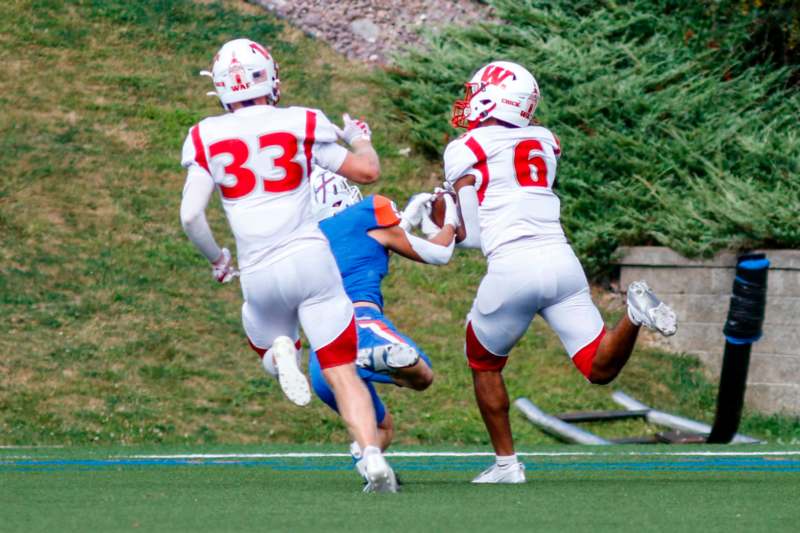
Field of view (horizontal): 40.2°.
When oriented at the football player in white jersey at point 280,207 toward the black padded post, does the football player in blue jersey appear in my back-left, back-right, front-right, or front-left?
front-left

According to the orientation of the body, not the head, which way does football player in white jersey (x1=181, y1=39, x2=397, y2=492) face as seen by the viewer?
away from the camera

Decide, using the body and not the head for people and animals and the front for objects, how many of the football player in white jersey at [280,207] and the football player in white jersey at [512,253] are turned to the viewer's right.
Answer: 0

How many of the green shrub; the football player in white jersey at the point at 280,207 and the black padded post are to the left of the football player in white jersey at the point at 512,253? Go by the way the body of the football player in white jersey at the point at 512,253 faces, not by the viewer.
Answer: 1

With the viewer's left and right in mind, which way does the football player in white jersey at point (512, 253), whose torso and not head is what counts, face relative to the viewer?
facing away from the viewer and to the left of the viewer

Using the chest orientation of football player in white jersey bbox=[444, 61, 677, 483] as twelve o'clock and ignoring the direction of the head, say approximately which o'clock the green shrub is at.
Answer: The green shrub is roughly at 2 o'clock from the football player in white jersey.

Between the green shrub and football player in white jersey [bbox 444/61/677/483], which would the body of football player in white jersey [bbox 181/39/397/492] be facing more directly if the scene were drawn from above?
the green shrub
